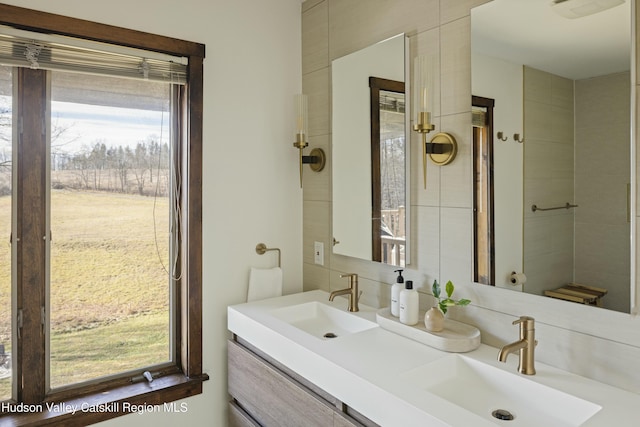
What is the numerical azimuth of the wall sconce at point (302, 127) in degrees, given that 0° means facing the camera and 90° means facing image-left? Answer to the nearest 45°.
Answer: approximately 45°

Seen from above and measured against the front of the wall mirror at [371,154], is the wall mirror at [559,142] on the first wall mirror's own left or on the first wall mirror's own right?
on the first wall mirror's own left

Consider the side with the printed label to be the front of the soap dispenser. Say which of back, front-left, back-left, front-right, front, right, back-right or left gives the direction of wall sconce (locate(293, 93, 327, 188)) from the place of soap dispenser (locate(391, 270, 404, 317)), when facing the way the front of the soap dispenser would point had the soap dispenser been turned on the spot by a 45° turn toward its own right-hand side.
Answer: front-right

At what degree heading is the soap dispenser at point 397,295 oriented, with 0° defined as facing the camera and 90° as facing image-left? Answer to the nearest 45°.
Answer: approximately 45°

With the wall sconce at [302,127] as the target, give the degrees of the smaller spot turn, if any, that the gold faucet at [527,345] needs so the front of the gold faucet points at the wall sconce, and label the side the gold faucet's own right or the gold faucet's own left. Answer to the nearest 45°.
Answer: approximately 90° to the gold faucet's own right

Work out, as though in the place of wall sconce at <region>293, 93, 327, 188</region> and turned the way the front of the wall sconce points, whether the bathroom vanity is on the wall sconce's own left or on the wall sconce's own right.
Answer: on the wall sconce's own left
